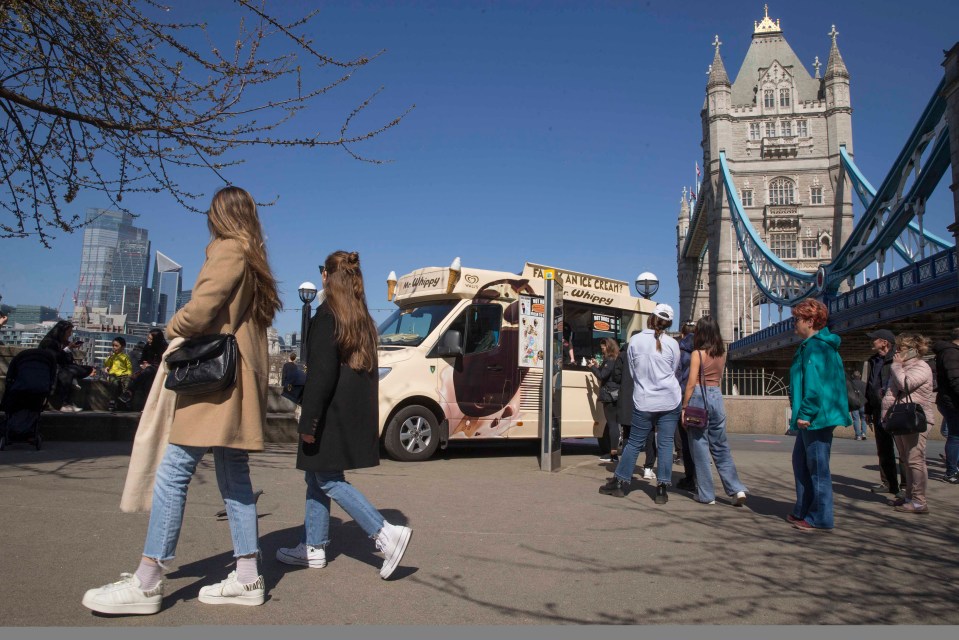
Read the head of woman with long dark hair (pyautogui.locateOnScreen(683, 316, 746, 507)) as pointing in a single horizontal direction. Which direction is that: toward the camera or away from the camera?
away from the camera

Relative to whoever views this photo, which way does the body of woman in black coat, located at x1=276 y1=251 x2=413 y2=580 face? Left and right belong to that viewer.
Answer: facing away from the viewer and to the left of the viewer

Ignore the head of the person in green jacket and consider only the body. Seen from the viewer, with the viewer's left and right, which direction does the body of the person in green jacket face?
facing to the left of the viewer

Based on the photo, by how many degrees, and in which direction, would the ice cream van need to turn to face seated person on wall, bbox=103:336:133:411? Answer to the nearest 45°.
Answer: approximately 90° to its right

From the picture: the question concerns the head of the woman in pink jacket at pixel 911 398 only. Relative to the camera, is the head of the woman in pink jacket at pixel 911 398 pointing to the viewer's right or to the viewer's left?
to the viewer's left

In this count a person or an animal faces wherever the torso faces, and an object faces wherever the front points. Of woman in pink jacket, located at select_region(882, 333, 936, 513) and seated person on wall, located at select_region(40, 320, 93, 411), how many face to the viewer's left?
1
